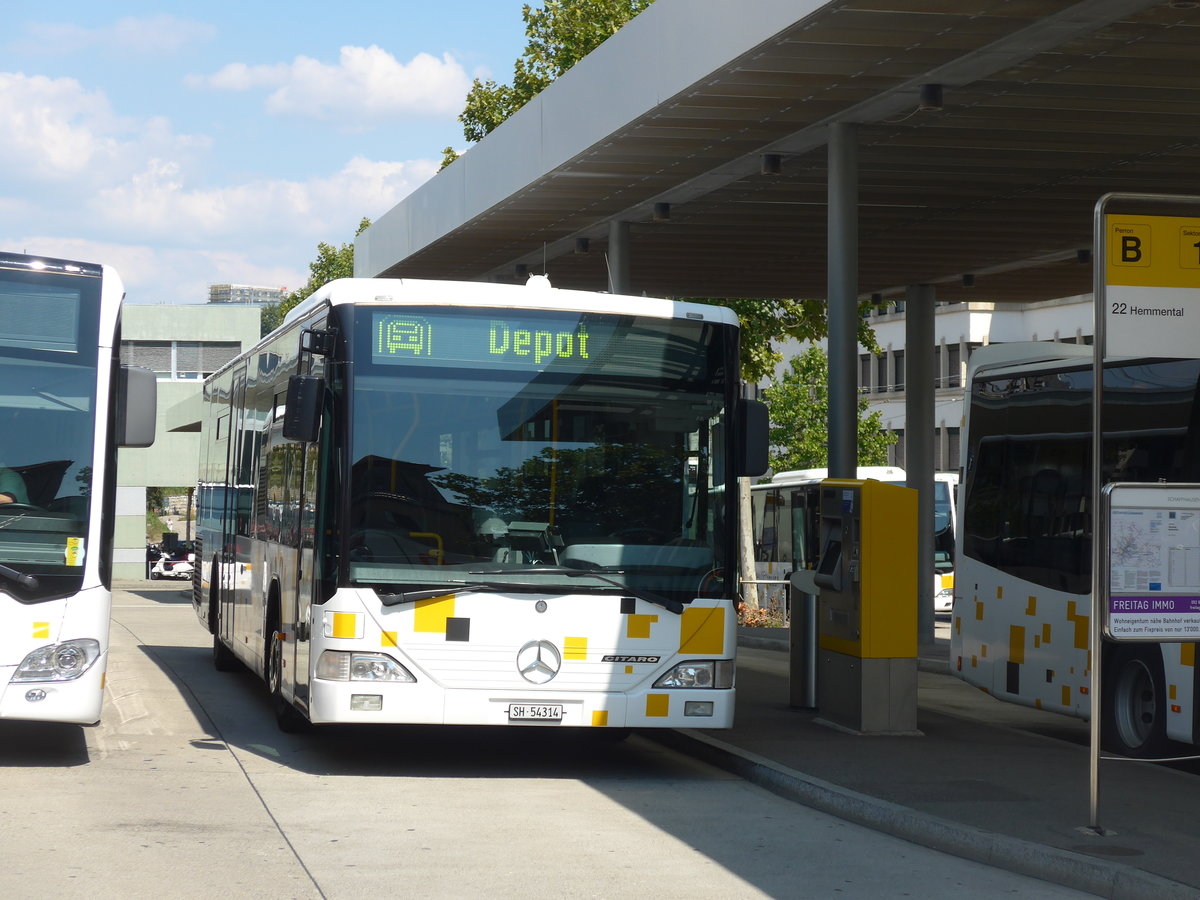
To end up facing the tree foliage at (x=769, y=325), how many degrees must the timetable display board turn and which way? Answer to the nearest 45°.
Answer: approximately 180°

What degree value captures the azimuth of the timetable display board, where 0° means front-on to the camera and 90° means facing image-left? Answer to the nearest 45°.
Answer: approximately 0°

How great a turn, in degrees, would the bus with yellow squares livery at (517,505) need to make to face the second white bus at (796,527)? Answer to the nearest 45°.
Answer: approximately 180°

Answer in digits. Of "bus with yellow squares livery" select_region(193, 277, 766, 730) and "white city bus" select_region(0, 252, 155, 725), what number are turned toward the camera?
2

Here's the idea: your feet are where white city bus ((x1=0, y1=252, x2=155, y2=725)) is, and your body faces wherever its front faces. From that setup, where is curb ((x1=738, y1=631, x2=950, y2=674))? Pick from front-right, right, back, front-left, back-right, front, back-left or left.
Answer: back-left

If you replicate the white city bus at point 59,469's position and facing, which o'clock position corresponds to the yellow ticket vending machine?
The yellow ticket vending machine is roughly at 9 o'clock from the white city bus.

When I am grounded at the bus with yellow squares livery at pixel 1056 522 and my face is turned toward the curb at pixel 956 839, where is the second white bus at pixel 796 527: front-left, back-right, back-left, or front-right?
back-right

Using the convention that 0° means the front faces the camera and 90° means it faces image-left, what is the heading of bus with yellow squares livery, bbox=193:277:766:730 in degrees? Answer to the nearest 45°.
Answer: approximately 0°
